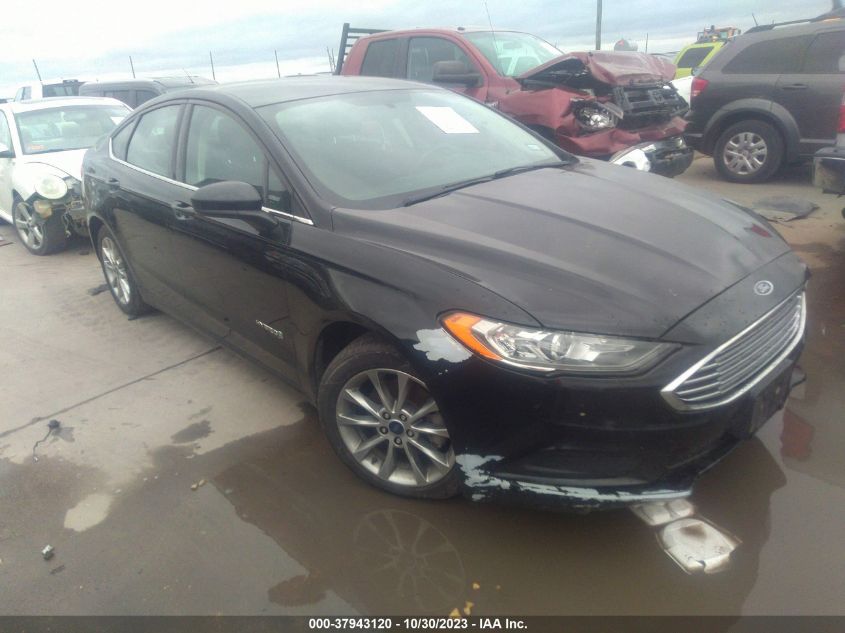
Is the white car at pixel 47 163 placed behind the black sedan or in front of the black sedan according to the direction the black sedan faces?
behind

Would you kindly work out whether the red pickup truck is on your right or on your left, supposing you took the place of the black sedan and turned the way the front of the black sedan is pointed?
on your left

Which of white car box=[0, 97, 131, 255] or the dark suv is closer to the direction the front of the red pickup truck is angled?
the dark suv

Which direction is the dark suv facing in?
to the viewer's right

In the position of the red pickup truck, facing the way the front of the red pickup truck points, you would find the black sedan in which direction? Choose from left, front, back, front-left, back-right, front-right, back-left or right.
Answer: front-right
